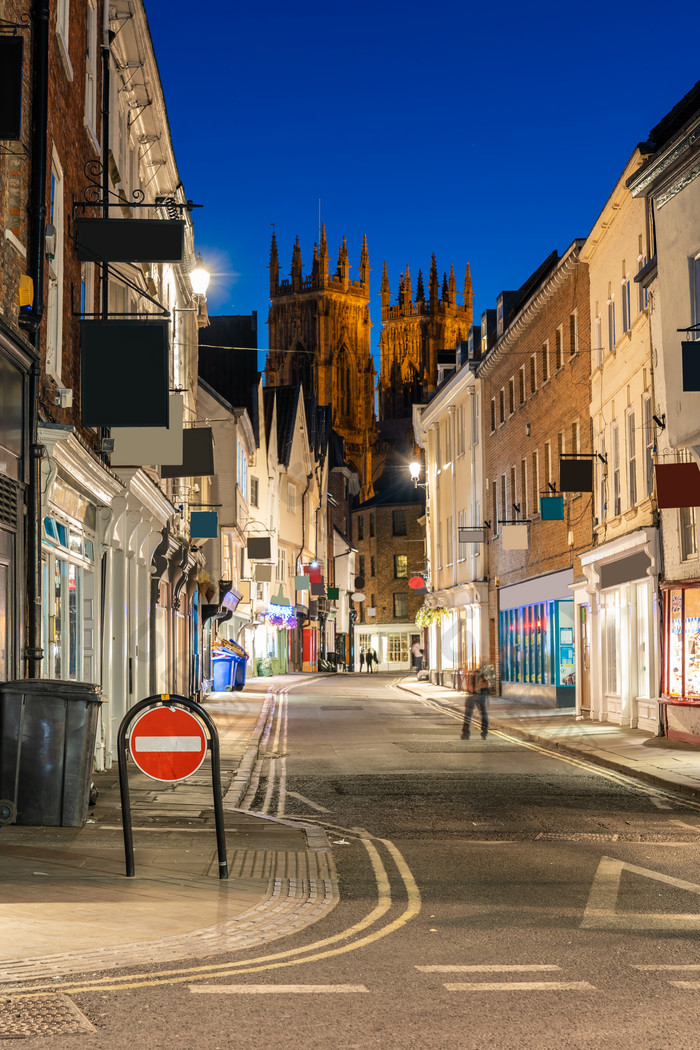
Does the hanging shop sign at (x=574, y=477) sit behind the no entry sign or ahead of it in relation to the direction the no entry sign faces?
behind

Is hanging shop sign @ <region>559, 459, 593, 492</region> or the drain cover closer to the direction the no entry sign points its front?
the drain cover

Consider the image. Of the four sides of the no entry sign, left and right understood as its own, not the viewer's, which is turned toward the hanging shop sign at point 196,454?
back

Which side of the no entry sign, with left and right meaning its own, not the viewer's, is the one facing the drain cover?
front

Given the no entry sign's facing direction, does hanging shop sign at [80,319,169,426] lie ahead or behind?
behind

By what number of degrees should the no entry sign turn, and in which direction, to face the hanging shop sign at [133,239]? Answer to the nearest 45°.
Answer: approximately 180°

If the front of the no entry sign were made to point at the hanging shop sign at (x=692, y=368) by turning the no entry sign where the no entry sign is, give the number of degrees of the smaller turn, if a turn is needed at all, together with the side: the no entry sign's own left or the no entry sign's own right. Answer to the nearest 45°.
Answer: approximately 135° to the no entry sign's own left

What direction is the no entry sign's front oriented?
toward the camera

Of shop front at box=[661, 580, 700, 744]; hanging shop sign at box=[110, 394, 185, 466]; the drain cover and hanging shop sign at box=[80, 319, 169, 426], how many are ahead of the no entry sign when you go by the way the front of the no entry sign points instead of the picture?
1

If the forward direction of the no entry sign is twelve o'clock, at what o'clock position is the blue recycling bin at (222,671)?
The blue recycling bin is roughly at 6 o'clock from the no entry sign.

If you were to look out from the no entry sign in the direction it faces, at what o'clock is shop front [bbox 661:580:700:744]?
The shop front is roughly at 7 o'clock from the no entry sign.

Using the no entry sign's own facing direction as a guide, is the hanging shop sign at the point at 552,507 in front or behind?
behind

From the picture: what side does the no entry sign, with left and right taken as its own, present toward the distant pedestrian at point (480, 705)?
back
